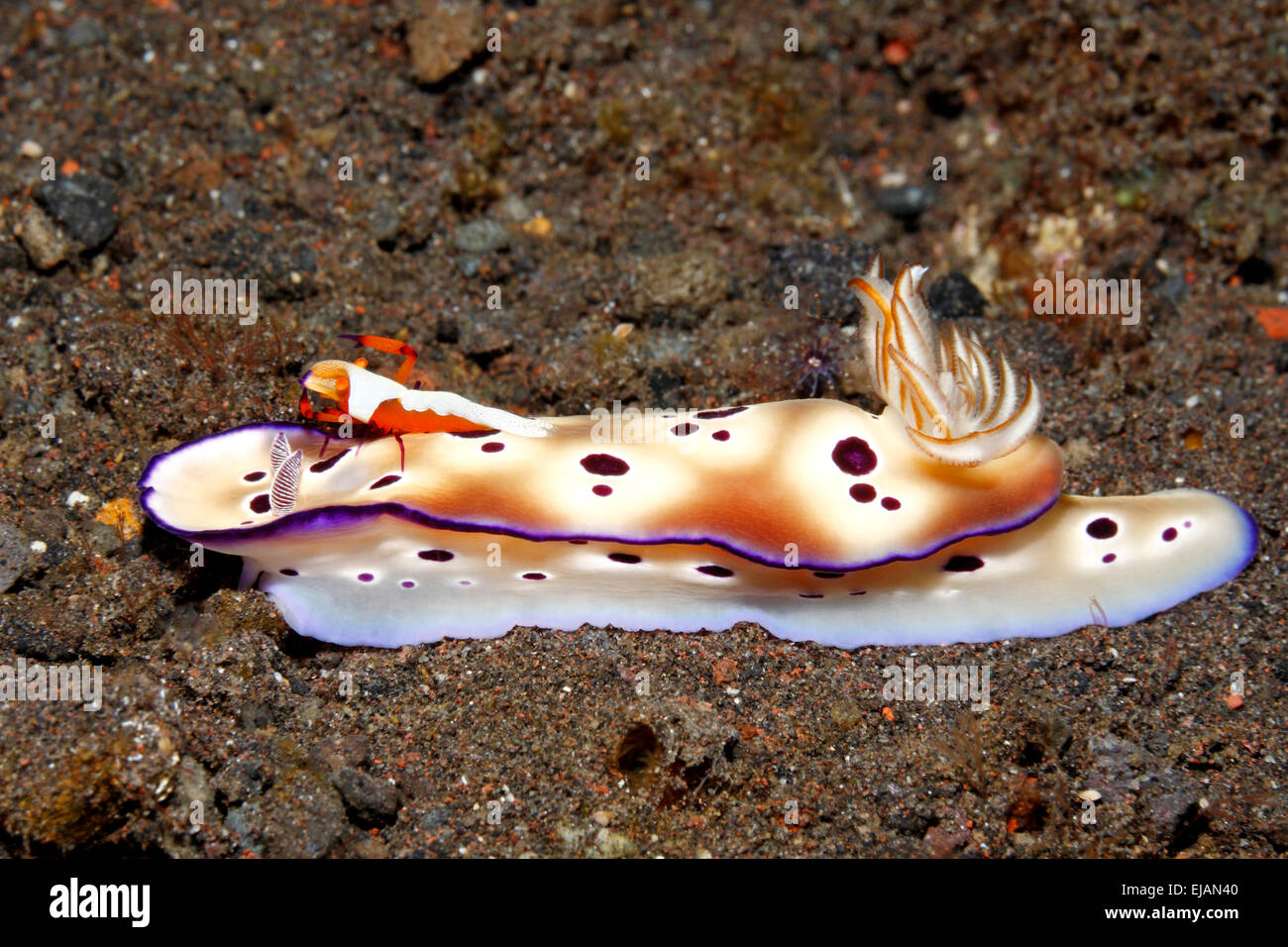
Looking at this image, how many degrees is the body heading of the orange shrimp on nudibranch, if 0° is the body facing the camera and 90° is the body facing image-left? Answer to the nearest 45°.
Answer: approximately 90°

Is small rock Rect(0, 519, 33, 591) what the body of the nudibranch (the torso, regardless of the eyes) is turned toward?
yes

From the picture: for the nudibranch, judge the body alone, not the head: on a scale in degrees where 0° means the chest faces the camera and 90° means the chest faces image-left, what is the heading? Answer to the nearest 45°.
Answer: approximately 90°
